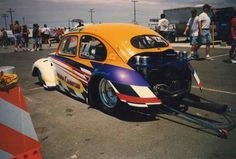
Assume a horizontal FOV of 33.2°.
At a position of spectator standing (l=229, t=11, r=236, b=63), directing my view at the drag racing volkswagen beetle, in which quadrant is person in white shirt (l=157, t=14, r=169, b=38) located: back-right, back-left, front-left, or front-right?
back-right

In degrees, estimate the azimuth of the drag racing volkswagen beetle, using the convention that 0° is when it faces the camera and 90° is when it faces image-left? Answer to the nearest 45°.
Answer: approximately 135°

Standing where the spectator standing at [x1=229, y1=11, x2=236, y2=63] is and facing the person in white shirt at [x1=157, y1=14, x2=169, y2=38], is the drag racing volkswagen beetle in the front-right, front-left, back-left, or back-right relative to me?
back-left

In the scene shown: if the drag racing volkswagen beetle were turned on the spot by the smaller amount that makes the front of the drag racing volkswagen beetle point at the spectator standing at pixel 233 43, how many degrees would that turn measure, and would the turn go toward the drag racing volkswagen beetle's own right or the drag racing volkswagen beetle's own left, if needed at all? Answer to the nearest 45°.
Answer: approximately 90° to the drag racing volkswagen beetle's own right
